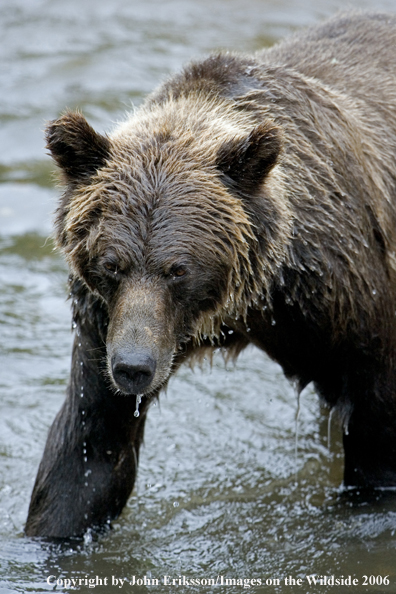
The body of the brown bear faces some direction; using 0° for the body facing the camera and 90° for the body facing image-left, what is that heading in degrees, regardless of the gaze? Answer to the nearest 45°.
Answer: approximately 45°
